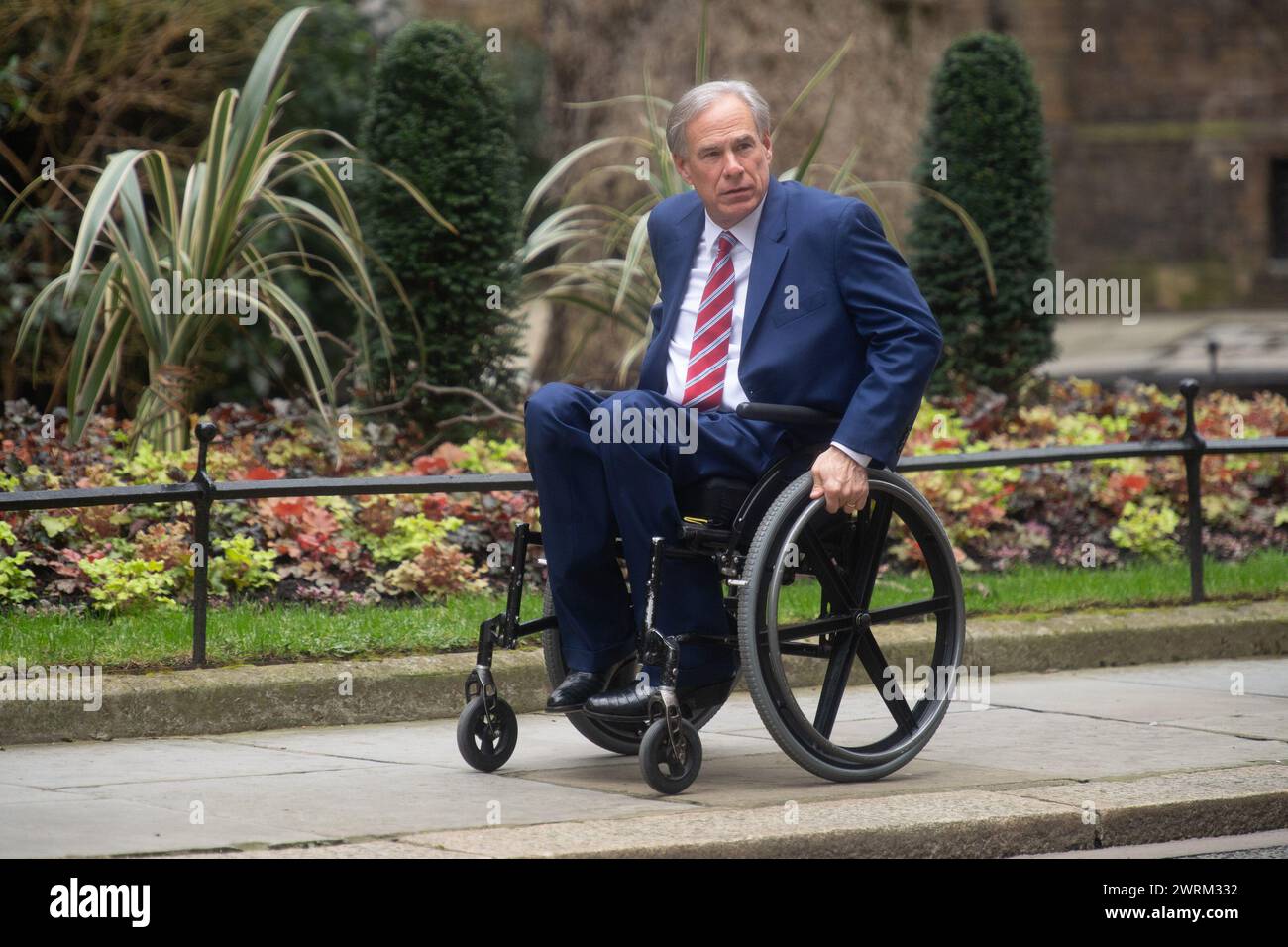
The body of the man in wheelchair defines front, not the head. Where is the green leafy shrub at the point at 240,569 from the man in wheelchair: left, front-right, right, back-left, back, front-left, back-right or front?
right

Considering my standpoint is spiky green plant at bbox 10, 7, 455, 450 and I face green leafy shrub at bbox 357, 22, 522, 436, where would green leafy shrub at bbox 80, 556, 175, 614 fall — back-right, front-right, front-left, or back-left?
back-right

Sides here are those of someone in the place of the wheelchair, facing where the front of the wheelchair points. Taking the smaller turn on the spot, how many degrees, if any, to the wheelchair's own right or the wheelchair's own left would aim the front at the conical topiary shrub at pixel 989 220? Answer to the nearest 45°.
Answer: approximately 135° to the wheelchair's own right

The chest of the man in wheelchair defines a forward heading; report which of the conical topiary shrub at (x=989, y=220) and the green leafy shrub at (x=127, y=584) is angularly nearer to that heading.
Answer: the green leafy shrub

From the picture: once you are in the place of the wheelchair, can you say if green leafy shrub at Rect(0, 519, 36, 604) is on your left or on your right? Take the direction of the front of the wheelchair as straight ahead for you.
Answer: on your right

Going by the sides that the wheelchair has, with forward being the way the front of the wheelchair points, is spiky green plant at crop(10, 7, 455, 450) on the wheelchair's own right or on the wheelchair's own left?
on the wheelchair's own right

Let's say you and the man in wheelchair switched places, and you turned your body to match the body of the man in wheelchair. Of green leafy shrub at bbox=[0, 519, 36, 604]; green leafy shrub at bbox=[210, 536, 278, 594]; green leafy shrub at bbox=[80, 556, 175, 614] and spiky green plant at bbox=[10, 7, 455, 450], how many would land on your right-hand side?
4

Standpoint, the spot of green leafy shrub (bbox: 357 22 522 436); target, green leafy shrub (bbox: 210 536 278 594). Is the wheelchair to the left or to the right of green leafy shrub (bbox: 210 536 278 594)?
left

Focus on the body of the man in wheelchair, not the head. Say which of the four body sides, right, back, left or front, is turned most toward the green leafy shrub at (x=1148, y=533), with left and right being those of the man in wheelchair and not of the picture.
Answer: back
